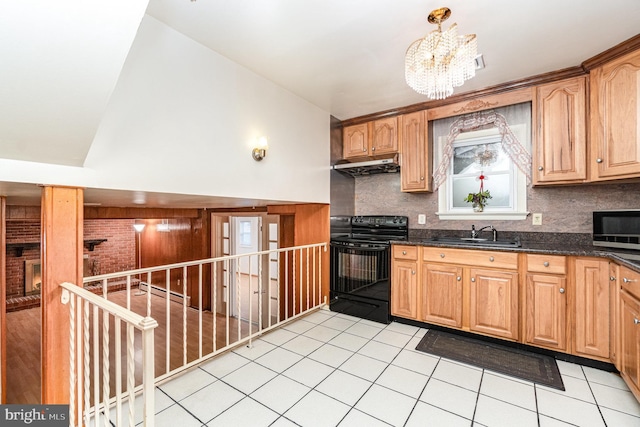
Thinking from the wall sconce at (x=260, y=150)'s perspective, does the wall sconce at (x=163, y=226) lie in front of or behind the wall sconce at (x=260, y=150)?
behind

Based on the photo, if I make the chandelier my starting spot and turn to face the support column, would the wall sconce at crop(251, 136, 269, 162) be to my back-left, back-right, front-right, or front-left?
front-right

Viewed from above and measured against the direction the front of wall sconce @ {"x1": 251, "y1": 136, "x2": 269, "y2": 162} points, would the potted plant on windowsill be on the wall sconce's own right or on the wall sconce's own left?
on the wall sconce's own left

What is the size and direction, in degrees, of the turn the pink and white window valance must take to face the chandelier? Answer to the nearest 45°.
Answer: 0° — it already faces it

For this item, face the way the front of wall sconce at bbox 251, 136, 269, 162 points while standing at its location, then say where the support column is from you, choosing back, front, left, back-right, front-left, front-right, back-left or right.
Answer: right

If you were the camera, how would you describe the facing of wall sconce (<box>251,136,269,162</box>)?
facing the viewer and to the right of the viewer

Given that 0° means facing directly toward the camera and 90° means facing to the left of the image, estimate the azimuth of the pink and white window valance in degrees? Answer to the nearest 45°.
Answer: approximately 0°

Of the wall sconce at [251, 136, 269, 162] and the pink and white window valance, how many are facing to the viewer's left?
0

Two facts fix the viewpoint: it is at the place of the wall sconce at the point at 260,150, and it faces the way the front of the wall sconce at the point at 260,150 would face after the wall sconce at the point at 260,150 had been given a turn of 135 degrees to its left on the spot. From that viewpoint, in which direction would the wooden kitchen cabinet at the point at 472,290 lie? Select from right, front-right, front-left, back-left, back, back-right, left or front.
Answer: right

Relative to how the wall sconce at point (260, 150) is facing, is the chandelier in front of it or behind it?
in front

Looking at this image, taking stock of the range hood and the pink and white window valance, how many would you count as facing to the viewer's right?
0
